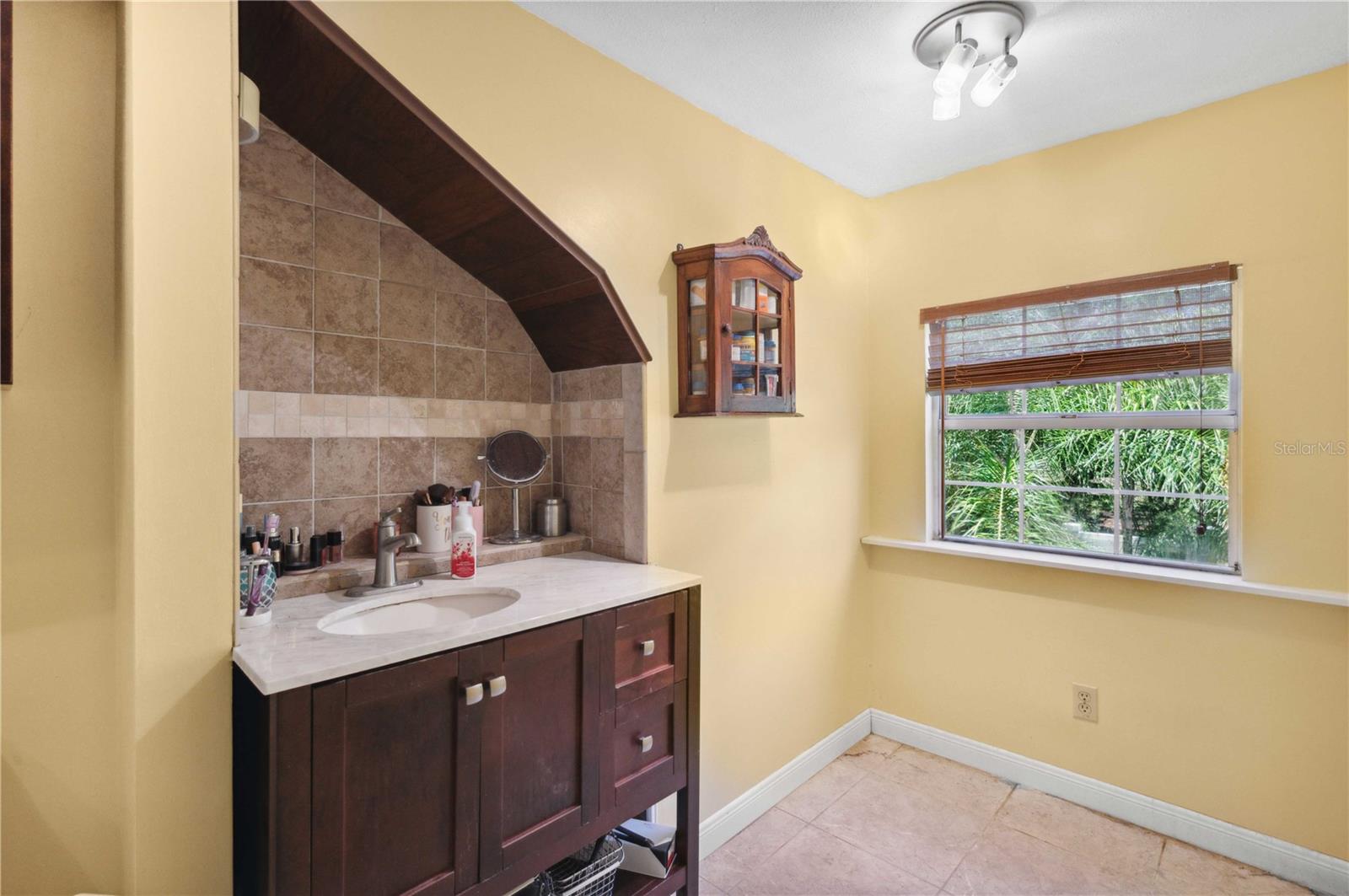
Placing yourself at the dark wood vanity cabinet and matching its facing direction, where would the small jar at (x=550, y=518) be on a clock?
The small jar is roughly at 8 o'clock from the dark wood vanity cabinet.

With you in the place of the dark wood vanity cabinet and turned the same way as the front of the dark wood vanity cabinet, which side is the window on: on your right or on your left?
on your left

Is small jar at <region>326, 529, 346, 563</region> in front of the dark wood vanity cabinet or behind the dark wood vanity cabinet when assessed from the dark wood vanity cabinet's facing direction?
behind

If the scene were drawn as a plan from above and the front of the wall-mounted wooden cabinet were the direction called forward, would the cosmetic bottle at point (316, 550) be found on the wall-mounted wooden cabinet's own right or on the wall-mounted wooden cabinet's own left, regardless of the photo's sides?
on the wall-mounted wooden cabinet's own right

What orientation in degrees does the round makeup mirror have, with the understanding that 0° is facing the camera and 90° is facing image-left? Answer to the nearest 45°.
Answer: approximately 0°

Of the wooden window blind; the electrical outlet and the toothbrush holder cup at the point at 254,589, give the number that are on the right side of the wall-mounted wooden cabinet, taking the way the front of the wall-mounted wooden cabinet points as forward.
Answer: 1

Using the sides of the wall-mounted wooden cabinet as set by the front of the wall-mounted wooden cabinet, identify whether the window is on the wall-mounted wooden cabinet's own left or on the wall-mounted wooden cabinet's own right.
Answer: on the wall-mounted wooden cabinet's own left

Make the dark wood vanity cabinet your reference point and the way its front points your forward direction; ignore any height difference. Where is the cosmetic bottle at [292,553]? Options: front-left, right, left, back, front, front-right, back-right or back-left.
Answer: back

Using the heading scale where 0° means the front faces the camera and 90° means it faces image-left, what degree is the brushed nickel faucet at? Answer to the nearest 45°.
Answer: approximately 315°

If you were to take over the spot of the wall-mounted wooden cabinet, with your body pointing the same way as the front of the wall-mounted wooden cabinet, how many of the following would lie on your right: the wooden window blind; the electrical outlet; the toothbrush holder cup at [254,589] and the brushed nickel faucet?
2

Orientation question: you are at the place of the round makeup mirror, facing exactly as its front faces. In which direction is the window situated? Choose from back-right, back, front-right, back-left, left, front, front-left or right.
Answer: left

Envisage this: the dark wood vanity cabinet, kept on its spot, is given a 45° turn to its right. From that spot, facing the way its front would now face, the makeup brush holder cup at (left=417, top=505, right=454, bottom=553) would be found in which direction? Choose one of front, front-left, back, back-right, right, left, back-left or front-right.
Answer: back
